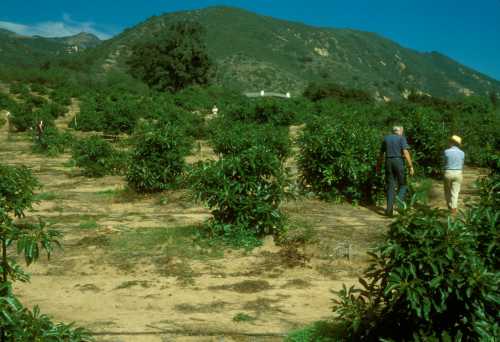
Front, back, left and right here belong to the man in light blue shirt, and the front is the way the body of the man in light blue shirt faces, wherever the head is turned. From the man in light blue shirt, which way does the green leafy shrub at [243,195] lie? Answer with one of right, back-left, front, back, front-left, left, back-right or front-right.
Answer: back-left

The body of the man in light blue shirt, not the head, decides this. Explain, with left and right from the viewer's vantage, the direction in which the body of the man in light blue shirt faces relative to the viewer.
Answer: facing away from the viewer

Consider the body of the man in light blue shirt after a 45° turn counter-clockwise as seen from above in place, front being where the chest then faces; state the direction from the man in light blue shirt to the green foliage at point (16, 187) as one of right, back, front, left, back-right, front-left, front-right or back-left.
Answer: left

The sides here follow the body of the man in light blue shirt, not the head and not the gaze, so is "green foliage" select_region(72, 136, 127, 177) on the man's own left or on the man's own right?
on the man's own left

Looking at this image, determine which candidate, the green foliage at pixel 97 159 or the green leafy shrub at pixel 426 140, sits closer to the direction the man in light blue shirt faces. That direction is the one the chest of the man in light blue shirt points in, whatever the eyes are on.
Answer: the green leafy shrub

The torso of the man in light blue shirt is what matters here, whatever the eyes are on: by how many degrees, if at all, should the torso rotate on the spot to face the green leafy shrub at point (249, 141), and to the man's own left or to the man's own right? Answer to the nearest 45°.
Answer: approximately 45° to the man's own left

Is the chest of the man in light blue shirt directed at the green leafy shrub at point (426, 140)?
yes

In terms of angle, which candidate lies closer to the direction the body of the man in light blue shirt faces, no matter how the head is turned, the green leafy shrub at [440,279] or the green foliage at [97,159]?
the green foliage

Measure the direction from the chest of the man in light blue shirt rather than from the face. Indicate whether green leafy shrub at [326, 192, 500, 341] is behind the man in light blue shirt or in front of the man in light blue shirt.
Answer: behind

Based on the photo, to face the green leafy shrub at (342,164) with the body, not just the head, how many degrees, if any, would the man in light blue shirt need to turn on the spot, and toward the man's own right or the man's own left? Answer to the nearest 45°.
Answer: approximately 90° to the man's own left
